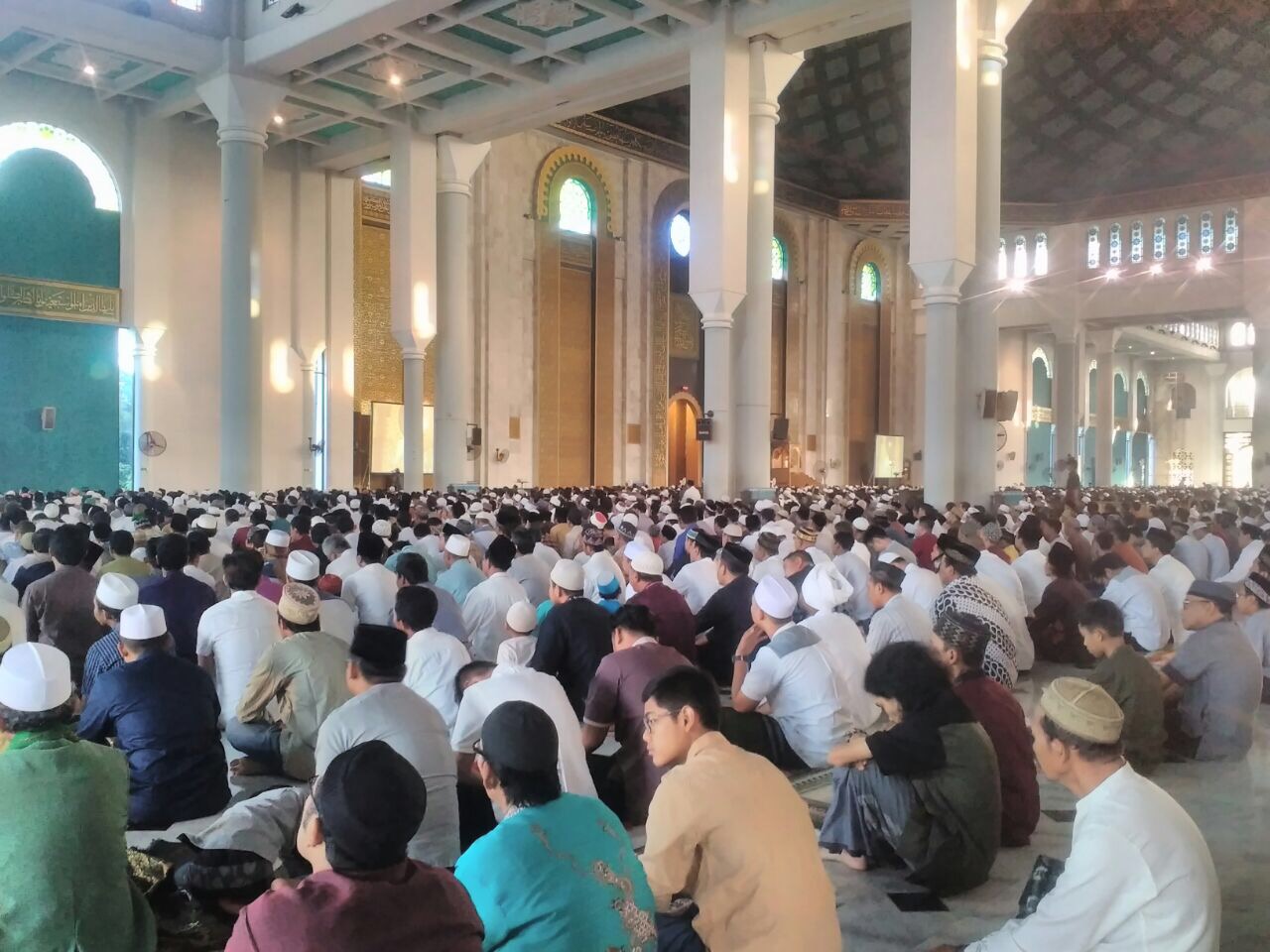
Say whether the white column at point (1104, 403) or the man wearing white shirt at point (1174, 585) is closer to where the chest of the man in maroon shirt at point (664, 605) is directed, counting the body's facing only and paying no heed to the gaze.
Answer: the white column

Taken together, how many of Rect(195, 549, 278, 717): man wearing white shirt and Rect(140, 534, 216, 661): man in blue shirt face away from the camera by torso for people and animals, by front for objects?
2

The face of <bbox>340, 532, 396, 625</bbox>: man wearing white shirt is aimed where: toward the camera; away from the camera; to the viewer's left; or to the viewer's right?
away from the camera

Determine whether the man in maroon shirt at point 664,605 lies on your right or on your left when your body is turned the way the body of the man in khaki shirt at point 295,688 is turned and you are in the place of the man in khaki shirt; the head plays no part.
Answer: on your right

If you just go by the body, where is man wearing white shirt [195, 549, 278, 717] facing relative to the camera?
away from the camera

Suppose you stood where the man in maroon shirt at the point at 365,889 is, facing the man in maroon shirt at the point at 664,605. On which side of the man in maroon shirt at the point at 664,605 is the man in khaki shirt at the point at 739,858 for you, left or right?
right

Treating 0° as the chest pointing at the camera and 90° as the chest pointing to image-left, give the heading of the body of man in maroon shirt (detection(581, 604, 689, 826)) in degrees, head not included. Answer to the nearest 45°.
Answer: approximately 135°

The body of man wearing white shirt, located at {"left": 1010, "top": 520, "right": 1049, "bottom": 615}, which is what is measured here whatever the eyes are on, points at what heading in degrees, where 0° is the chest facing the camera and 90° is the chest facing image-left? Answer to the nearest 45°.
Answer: approximately 135°

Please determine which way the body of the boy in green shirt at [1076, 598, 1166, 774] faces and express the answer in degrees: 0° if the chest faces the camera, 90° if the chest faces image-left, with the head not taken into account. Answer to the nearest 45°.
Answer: approximately 135°

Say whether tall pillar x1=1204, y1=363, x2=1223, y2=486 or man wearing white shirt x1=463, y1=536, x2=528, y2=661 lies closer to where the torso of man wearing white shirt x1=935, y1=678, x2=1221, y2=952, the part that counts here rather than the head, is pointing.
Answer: the man wearing white shirt

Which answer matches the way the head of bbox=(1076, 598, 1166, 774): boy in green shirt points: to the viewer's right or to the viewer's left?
to the viewer's left

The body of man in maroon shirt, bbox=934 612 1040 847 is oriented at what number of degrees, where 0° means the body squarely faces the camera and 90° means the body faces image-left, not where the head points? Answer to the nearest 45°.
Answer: approximately 135°

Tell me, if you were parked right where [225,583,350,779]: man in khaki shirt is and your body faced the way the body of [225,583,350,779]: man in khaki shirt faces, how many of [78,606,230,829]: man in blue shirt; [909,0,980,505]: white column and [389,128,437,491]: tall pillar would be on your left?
1

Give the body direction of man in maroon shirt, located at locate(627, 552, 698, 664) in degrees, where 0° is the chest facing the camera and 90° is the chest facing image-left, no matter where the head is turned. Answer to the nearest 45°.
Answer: approximately 135°

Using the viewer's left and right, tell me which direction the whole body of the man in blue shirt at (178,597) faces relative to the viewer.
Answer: facing away from the viewer

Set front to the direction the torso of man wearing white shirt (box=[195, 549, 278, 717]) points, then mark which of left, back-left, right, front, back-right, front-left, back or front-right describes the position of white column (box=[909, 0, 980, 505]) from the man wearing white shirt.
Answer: front-right

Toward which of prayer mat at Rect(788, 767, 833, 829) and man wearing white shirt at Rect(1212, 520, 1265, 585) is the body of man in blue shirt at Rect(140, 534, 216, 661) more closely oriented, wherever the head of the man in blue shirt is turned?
the man wearing white shirt

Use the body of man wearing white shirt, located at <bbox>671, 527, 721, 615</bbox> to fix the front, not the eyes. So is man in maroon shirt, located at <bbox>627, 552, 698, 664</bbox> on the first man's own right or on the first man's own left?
on the first man's own left

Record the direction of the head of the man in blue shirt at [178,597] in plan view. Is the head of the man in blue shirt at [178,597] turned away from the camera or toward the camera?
away from the camera
